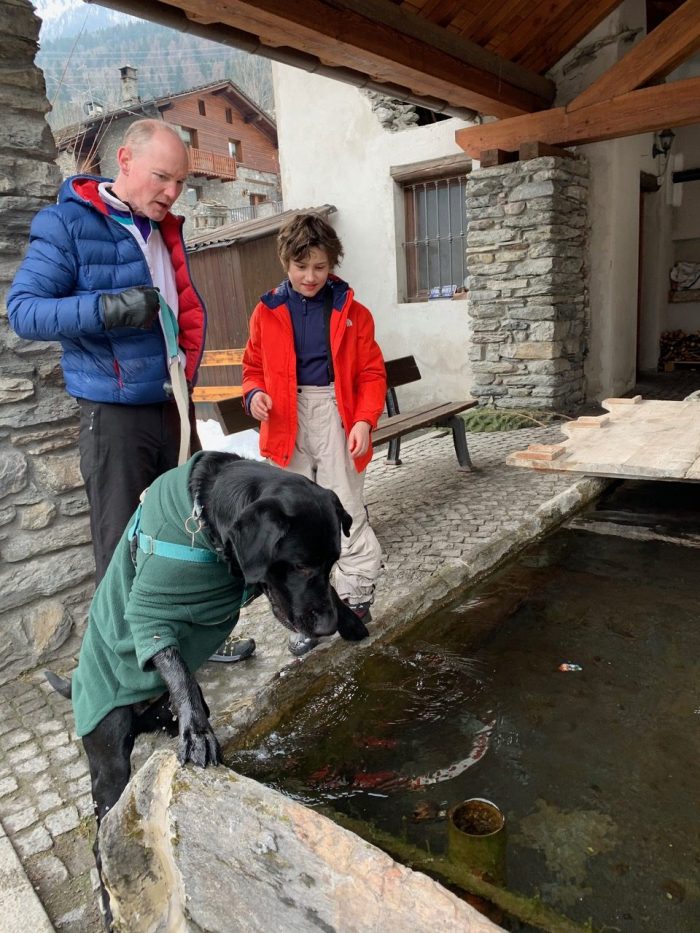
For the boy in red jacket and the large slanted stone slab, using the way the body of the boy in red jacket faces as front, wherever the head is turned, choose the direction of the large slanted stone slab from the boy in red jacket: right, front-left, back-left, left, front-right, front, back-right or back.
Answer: front

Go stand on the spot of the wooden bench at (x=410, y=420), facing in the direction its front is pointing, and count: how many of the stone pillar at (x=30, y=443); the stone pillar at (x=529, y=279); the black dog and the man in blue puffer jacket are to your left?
1

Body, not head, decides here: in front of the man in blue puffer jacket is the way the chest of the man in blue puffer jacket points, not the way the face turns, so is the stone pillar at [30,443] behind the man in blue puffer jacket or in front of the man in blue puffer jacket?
behind

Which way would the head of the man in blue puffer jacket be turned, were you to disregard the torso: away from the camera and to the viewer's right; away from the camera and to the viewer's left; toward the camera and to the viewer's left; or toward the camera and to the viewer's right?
toward the camera and to the viewer's right

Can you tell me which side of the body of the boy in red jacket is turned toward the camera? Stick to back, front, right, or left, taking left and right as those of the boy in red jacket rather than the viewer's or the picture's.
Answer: front

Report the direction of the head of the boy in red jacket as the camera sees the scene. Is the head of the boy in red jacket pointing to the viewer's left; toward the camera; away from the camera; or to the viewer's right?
toward the camera

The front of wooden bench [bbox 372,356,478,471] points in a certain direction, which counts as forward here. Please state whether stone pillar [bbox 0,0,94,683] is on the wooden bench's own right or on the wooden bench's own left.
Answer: on the wooden bench's own right

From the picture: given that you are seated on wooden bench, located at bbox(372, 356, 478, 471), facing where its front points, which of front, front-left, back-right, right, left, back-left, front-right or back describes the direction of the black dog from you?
front-right

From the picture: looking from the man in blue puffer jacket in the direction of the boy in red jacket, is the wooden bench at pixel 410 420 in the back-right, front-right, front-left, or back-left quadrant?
front-left

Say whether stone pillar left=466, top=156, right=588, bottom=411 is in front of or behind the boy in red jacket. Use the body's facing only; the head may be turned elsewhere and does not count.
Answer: behind

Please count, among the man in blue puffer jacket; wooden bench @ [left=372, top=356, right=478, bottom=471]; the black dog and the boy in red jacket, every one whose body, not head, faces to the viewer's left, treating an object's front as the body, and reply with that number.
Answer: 0

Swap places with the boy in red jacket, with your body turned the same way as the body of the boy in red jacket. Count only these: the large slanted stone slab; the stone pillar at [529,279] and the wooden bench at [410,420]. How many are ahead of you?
1

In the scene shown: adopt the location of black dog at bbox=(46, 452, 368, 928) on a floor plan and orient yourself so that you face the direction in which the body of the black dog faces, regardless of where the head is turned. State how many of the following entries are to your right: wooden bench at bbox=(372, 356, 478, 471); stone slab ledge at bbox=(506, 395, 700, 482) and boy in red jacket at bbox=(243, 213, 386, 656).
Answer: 0

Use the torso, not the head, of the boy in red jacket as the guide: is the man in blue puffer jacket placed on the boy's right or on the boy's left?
on the boy's right
